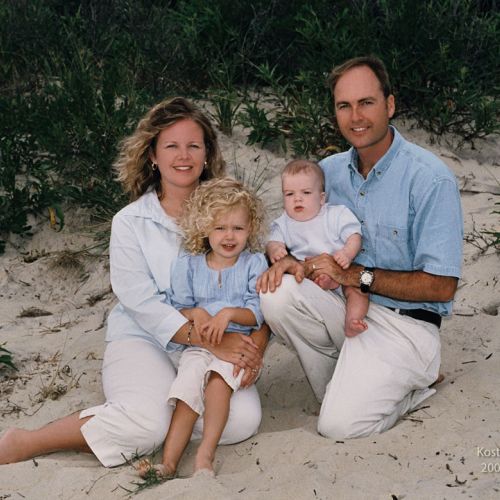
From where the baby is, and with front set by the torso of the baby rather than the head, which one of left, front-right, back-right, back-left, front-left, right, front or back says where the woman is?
right

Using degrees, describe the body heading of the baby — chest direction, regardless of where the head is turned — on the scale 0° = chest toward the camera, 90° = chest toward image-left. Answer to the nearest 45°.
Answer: approximately 0°

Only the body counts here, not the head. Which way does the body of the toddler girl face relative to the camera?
toward the camera

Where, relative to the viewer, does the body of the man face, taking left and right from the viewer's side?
facing the viewer and to the left of the viewer

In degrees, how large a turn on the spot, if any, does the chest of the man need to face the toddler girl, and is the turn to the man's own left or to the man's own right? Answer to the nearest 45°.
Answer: approximately 45° to the man's own right

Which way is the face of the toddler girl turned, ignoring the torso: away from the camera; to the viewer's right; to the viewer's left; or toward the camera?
toward the camera

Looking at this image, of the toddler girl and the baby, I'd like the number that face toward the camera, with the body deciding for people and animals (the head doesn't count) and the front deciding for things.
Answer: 2

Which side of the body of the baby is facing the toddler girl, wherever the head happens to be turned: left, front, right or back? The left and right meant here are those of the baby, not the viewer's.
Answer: right

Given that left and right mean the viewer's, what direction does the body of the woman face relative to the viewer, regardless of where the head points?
facing the viewer and to the right of the viewer

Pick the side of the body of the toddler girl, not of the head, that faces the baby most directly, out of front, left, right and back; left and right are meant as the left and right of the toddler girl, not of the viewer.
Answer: left
